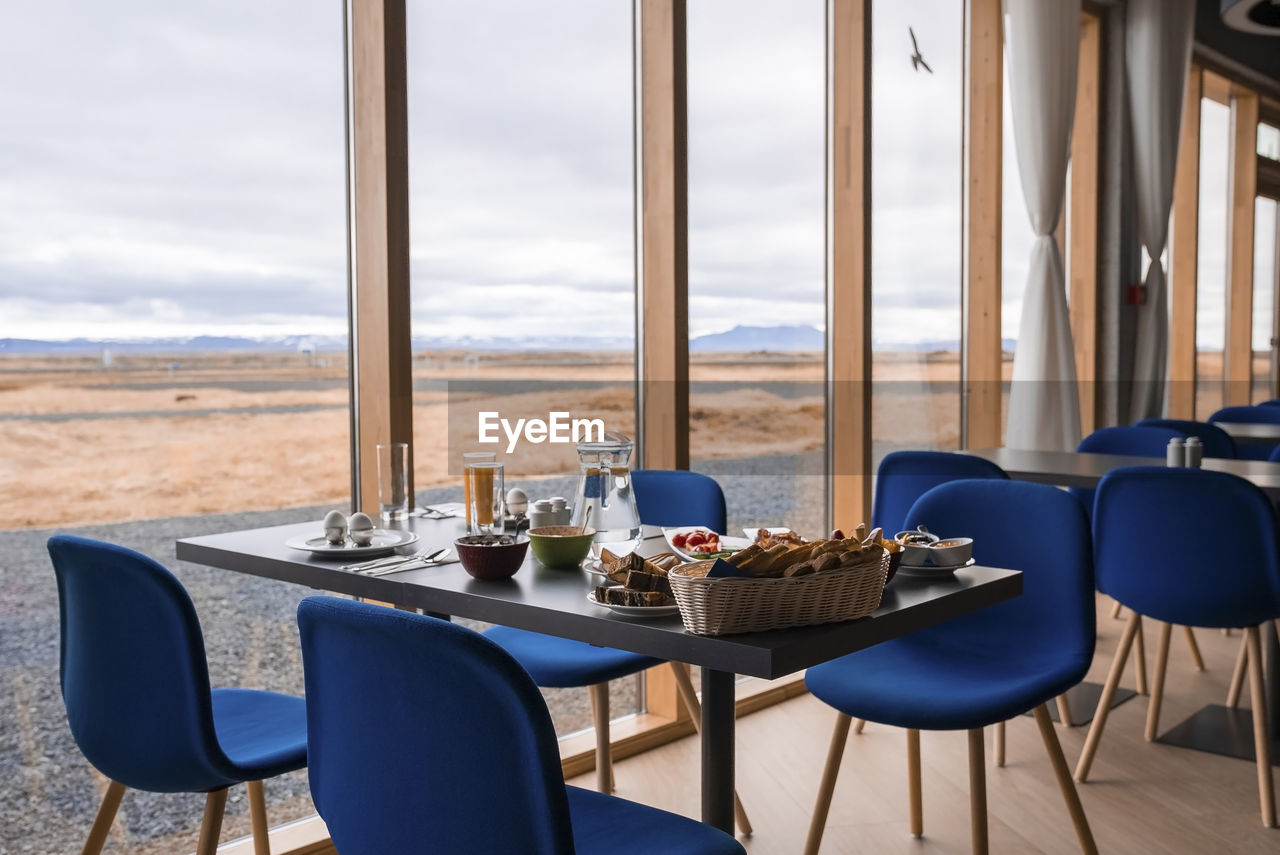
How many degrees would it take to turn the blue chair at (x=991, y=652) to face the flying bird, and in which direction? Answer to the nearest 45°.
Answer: approximately 135° to its right

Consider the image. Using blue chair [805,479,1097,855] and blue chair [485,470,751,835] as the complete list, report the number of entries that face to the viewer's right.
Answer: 0

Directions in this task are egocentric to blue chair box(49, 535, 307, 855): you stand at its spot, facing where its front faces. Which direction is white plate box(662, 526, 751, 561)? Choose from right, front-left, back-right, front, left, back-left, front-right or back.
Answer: front-right

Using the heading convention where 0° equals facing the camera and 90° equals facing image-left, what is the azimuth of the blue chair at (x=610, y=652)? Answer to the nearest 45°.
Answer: approximately 45°

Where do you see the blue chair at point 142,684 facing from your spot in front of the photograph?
facing away from the viewer and to the right of the viewer

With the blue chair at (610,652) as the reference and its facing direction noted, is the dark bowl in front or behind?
in front

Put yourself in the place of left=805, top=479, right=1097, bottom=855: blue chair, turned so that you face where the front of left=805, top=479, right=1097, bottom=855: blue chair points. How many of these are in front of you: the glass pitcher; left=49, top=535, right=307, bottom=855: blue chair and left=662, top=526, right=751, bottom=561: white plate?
3

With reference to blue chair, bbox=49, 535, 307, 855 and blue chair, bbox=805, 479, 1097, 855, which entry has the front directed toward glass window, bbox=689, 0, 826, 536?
blue chair, bbox=49, 535, 307, 855

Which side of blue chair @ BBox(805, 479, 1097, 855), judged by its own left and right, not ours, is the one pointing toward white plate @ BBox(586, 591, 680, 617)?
front

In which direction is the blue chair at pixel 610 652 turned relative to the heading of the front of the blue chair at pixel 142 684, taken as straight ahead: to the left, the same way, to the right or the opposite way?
the opposite way

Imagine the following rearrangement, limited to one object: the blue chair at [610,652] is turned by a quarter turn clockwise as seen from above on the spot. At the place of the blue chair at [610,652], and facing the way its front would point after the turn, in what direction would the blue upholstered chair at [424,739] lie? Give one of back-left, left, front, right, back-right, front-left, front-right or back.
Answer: back-left
